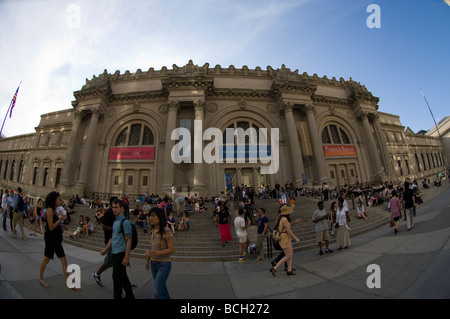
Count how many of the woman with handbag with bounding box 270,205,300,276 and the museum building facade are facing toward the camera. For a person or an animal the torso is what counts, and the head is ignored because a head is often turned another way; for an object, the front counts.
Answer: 1

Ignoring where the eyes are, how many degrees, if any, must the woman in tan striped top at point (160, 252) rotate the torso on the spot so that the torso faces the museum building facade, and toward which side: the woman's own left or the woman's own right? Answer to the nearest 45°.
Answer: approximately 135° to the woman's own right

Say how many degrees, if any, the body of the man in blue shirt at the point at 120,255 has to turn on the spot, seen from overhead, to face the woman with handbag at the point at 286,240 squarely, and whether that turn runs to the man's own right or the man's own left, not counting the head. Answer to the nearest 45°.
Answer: approximately 135° to the man's own left

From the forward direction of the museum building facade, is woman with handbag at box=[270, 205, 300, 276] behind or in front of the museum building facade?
in front

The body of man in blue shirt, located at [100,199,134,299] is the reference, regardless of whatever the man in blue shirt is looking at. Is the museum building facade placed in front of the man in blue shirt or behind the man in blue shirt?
behind

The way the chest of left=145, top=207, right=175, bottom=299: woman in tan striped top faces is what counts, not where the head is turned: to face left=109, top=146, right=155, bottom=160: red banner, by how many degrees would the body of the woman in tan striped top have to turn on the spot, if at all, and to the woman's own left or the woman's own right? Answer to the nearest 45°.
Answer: approximately 135° to the woman's own right

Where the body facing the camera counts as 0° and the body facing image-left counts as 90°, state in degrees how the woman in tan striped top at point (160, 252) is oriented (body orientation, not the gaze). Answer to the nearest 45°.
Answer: approximately 45°

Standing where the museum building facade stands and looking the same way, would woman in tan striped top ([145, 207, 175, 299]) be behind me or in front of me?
in front

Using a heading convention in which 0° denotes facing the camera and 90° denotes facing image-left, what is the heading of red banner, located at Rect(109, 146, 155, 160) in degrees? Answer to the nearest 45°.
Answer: approximately 0°

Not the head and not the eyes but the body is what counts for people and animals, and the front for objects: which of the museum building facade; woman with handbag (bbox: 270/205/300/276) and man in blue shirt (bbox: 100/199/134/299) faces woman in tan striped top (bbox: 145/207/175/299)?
the museum building facade

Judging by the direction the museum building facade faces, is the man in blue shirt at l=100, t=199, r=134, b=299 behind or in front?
in front
